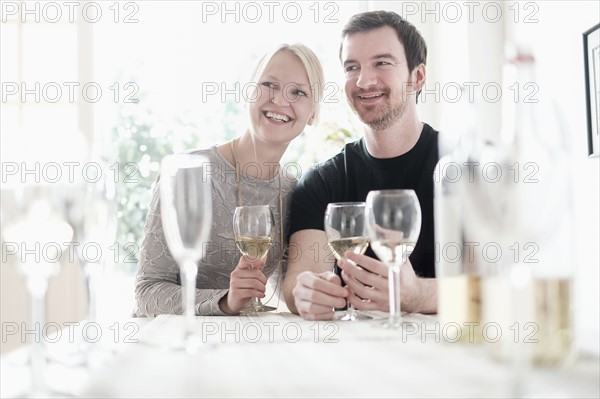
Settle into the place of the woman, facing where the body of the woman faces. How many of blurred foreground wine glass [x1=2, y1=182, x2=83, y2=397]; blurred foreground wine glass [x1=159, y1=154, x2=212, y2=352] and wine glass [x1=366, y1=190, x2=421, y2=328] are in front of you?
3

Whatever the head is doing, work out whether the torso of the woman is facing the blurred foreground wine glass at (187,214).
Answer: yes

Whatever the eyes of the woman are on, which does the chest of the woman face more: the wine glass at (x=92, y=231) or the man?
the wine glass

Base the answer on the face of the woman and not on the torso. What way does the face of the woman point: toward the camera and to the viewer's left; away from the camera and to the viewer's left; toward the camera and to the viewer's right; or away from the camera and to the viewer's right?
toward the camera and to the viewer's right

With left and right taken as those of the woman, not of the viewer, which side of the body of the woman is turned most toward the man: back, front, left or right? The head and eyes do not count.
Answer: left

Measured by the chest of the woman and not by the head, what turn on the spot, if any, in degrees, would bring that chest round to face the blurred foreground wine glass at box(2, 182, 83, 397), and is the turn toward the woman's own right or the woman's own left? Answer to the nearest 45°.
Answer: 0° — they already face it

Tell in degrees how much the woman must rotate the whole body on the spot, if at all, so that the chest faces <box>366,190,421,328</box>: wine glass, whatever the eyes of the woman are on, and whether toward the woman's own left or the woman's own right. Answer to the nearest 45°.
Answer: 0° — they already face it

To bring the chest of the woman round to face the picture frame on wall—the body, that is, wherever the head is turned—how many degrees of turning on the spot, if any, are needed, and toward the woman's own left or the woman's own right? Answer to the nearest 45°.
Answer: approximately 90° to the woman's own left

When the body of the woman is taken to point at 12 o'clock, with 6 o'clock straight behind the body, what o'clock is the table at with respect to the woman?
The table is roughly at 12 o'clock from the woman.

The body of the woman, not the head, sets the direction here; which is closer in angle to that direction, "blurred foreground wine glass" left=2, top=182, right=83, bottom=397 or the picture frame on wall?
the blurred foreground wine glass

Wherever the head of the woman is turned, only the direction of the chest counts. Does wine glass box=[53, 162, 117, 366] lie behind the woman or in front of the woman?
in front

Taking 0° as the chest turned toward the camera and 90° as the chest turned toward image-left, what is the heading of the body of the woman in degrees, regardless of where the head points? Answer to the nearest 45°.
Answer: approximately 0°
